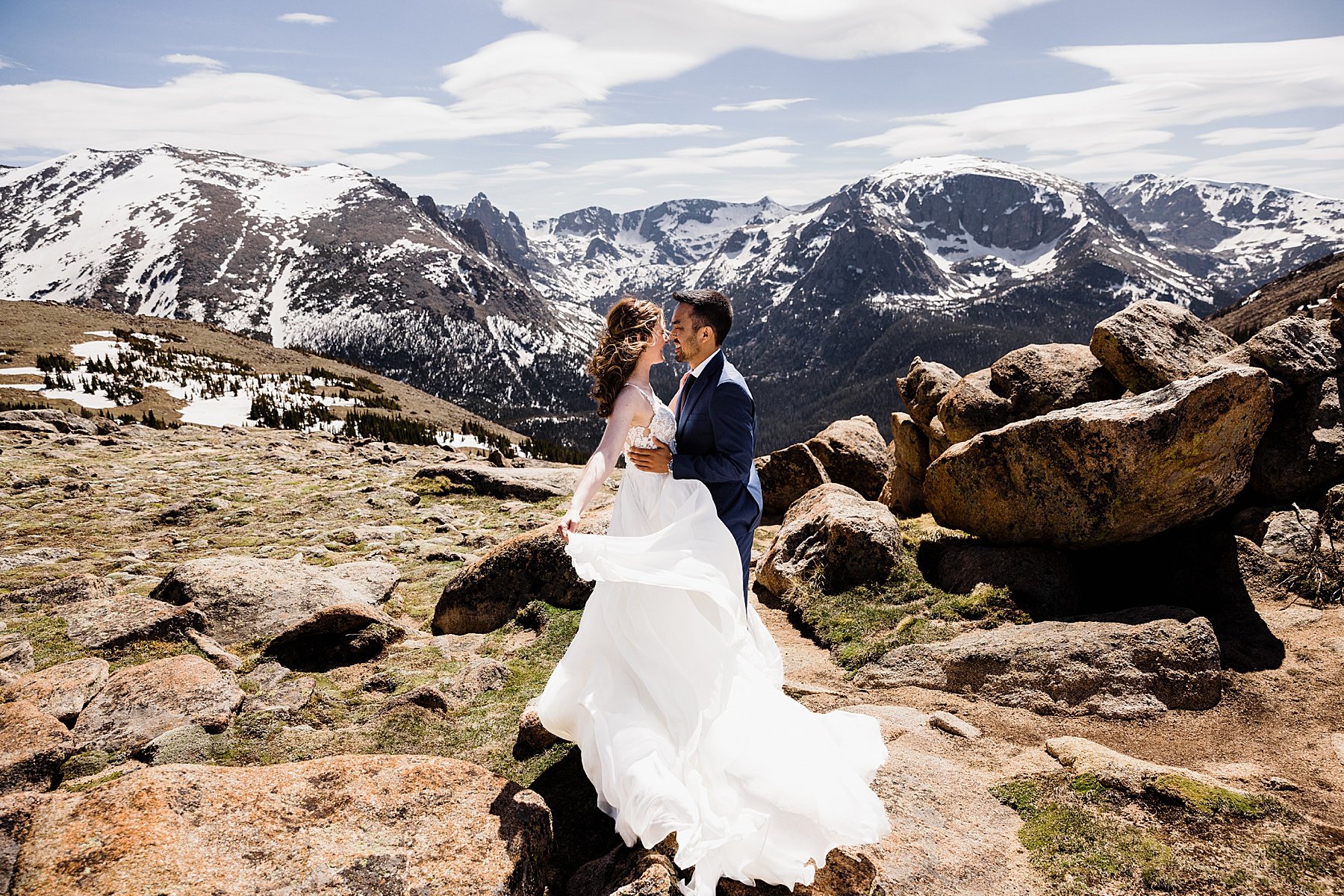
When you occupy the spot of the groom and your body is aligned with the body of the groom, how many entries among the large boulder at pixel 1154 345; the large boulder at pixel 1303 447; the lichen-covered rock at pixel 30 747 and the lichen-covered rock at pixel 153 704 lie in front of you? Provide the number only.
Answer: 2

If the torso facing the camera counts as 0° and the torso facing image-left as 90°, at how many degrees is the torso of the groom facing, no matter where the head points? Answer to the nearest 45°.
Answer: approximately 90°

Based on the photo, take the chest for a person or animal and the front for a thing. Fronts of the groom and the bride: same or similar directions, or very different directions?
very different directions

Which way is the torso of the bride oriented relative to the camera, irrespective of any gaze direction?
to the viewer's right

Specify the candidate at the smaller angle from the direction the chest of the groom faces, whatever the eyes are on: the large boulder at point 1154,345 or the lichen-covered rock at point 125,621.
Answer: the lichen-covered rock

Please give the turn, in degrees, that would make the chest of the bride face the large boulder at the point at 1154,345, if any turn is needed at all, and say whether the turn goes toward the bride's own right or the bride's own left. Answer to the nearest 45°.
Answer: approximately 45° to the bride's own left
